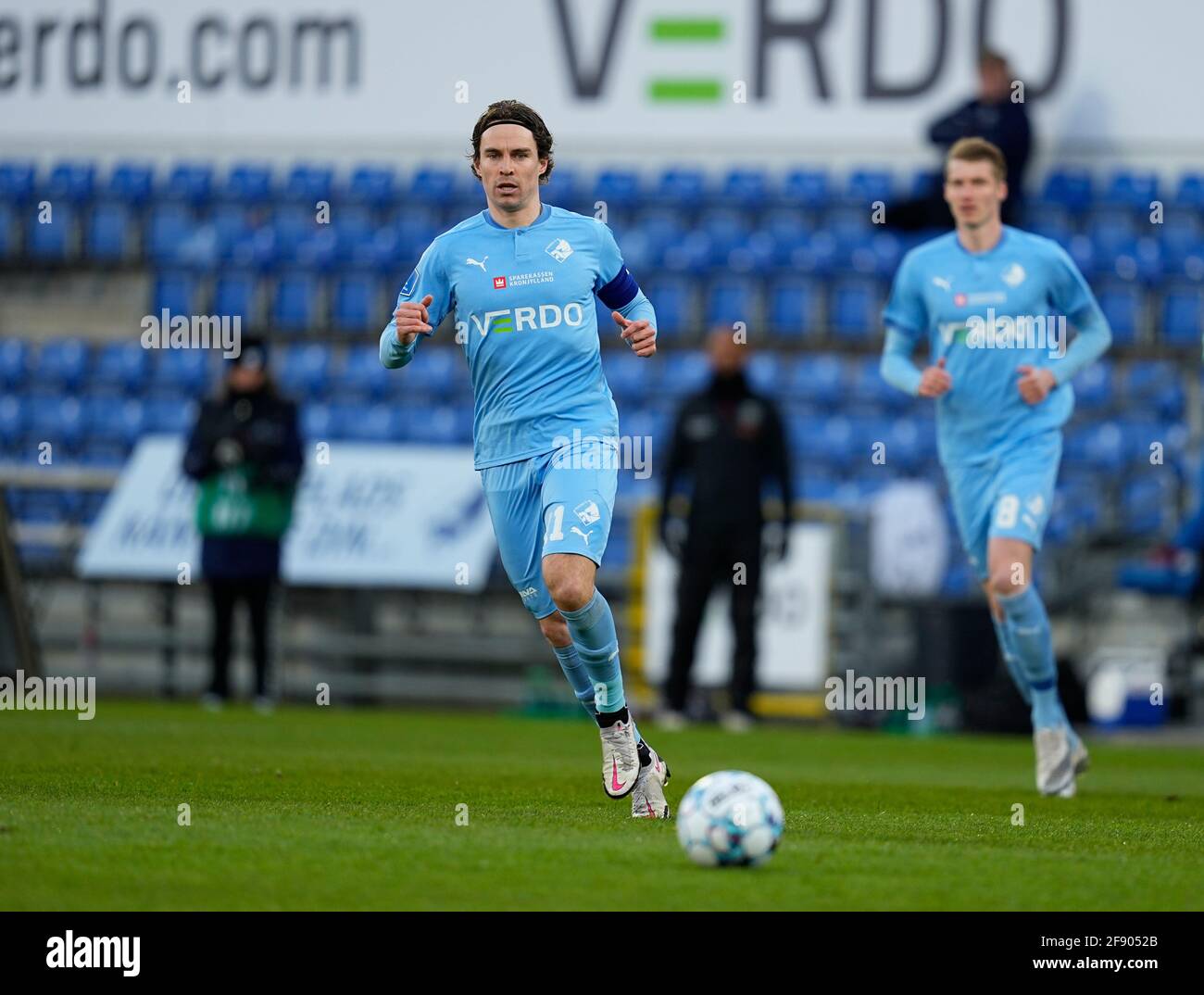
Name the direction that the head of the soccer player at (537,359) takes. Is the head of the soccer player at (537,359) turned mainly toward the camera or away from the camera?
toward the camera

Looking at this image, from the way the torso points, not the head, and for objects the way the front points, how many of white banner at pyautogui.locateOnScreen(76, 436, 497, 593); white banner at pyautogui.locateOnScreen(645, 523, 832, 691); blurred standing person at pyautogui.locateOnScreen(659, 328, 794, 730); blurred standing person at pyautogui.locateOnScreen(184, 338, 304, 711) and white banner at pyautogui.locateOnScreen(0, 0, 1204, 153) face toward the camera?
5

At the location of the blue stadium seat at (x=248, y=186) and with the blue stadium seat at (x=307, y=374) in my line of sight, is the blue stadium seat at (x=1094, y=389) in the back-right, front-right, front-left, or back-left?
front-left

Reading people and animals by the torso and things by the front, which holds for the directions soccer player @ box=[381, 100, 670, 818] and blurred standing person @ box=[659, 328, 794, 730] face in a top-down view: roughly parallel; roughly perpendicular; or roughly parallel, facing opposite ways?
roughly parallel

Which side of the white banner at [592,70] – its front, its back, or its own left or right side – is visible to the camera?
front

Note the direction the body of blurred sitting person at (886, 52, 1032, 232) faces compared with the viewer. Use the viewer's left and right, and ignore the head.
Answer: facing the viewer and to the left of the viewer

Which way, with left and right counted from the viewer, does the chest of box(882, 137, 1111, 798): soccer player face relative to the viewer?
facing the viewer

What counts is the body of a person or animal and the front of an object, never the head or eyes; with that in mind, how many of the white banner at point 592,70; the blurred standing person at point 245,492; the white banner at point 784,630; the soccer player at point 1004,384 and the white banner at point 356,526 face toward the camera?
5

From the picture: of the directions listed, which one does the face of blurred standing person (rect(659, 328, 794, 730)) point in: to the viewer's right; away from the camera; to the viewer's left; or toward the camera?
toward the camera

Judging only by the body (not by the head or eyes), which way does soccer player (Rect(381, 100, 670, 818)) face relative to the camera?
toward the camera

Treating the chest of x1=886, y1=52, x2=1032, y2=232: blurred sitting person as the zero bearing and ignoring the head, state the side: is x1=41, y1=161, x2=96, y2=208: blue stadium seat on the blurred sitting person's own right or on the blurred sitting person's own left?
on the blurred sitting person's own right

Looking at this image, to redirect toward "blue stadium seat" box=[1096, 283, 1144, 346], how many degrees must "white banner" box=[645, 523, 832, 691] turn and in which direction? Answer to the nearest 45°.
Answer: approximately 135° to its left

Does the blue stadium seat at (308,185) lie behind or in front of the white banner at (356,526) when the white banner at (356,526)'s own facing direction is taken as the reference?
behind

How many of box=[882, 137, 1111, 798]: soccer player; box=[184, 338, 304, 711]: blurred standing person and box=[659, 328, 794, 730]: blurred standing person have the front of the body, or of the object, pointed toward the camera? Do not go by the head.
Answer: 3

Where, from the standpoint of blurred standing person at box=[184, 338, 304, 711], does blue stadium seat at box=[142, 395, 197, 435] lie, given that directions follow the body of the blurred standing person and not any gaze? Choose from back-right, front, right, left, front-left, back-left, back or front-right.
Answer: back

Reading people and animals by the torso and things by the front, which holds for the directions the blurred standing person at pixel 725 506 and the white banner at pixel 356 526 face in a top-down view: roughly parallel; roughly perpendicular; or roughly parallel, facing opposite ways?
roughly parallel

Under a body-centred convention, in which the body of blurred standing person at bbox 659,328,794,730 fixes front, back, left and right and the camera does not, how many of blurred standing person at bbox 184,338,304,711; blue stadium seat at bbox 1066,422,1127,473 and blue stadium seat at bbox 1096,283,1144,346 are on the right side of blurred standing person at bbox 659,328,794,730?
1

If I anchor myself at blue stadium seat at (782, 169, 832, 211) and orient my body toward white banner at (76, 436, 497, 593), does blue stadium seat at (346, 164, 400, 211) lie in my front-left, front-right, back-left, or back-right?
front-right

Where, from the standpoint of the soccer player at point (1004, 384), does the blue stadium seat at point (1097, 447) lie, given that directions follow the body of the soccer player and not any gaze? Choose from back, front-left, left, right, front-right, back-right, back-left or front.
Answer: back

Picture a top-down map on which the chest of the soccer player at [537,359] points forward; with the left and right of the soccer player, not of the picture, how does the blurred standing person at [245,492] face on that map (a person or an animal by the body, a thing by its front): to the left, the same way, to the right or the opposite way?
the same way

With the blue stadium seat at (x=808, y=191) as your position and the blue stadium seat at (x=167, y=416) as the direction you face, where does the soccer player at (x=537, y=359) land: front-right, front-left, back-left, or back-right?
front-left

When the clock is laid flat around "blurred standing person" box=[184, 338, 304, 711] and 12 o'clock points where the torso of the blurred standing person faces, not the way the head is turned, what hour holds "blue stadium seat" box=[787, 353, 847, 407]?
The blue stadium seat is roughly at 8 o'clock from the blurred standing person.
